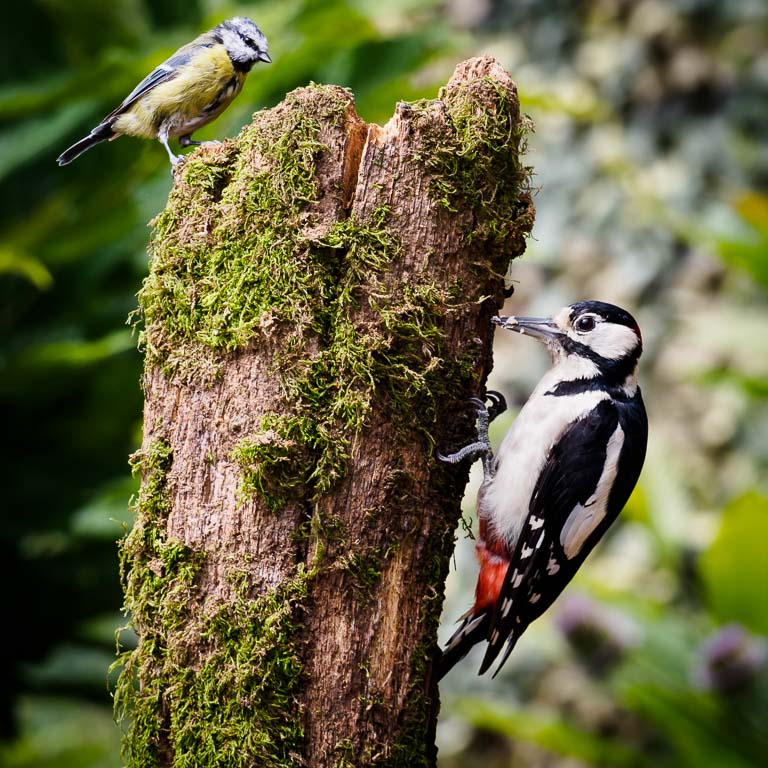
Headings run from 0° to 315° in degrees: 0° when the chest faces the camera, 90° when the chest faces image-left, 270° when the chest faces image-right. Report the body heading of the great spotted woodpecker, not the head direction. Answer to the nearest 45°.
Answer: approximately 90°

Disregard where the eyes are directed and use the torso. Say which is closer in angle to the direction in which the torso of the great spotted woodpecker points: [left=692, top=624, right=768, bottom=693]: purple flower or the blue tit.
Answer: the blue tit

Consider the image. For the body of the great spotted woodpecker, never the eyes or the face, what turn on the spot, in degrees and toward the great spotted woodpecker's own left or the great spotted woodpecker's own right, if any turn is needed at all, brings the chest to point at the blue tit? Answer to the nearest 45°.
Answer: approximately 45° to the great spotted woodpecker's own left
